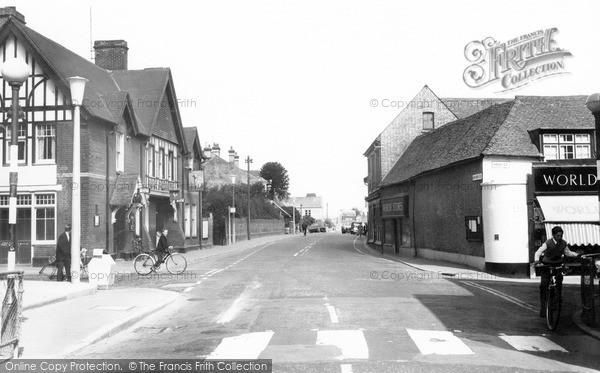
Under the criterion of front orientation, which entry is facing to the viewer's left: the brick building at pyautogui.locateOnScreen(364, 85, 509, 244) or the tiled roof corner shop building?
the brick building

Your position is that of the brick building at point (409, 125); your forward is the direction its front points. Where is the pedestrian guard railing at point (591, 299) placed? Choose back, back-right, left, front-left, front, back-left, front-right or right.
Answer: left

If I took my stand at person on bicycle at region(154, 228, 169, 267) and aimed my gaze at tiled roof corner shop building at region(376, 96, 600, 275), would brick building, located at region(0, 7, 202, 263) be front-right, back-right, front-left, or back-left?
back-left

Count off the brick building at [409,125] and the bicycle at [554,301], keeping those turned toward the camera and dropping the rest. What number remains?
1

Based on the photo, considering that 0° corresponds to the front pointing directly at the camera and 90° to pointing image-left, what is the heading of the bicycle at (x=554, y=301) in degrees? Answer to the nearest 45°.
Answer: approximately 0°

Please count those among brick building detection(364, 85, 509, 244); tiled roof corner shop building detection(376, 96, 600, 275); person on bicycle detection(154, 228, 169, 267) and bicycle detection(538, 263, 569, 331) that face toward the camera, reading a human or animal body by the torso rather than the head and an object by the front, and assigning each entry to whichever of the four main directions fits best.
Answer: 2

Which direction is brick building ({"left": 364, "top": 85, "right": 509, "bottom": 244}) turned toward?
to the viewer's left

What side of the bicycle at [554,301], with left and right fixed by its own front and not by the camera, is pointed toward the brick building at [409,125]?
back
